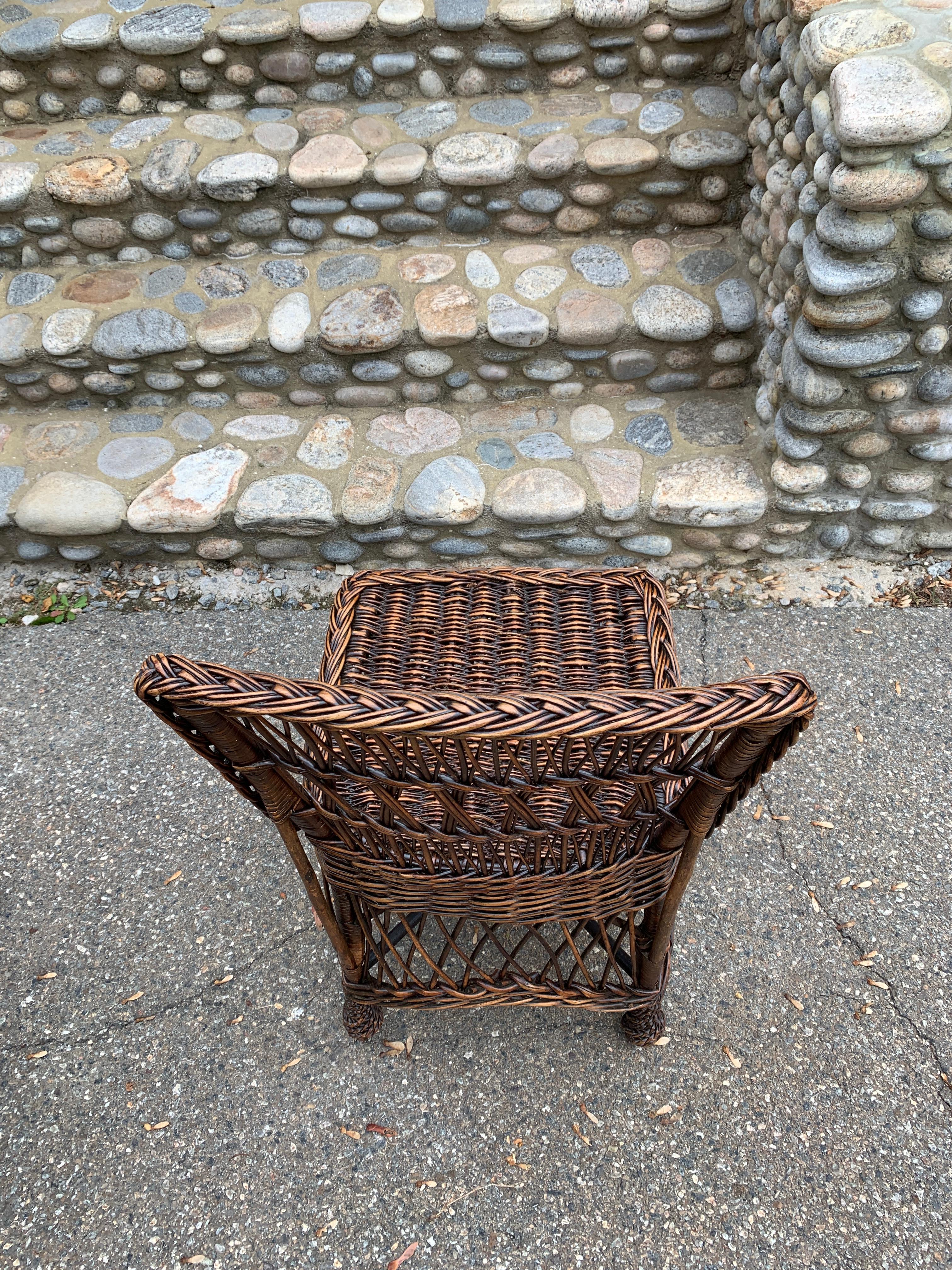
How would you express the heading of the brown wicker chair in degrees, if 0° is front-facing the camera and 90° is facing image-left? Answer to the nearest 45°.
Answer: approximately 180°

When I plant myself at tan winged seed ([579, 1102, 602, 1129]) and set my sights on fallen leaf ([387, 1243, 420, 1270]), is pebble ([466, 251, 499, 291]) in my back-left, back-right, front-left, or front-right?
back-right

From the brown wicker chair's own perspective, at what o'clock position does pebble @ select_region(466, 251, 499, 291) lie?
The pebble is roughly at 12 o'clock from the brown wicker chair.
